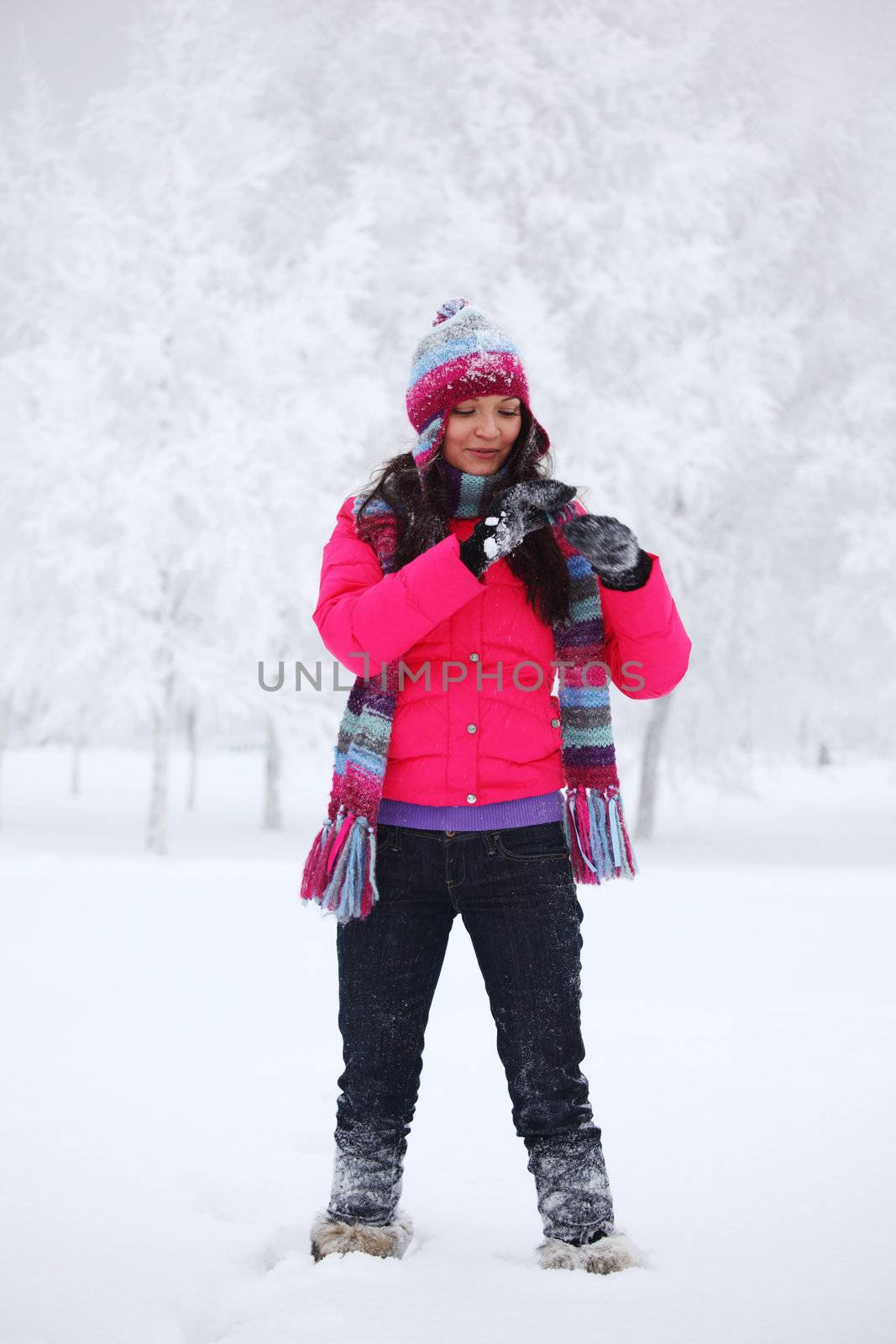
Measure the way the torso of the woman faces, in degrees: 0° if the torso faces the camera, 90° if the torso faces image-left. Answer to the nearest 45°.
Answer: approximately 0°
